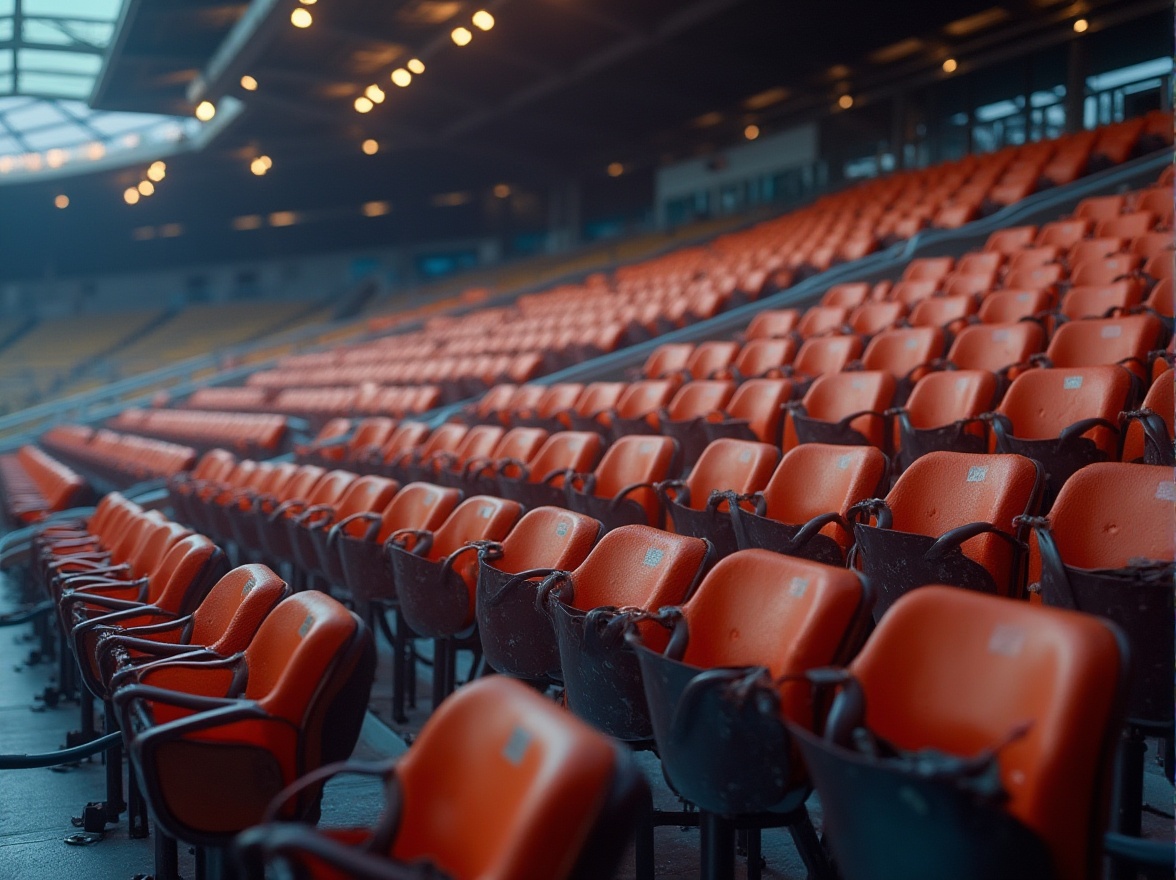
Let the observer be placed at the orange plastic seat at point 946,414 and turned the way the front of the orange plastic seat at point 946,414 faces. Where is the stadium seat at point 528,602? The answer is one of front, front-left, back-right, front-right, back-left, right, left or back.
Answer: front

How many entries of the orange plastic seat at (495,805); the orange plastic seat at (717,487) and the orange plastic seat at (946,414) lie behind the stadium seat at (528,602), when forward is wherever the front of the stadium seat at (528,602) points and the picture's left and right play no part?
2

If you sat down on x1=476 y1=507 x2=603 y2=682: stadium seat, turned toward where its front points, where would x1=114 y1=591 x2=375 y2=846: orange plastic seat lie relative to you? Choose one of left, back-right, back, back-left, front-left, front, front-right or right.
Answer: front

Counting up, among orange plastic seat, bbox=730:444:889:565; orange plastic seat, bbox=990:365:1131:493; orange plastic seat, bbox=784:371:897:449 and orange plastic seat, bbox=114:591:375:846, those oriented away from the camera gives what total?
0

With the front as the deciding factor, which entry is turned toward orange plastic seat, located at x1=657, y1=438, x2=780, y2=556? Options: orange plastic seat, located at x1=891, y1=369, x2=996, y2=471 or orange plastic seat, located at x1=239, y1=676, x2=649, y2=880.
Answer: orange plastic seat, located at x1=891, y1=369, x2=996, y2=471

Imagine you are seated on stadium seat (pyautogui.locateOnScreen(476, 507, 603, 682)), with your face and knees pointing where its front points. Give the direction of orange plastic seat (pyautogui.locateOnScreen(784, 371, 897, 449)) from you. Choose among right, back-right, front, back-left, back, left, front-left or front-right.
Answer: back

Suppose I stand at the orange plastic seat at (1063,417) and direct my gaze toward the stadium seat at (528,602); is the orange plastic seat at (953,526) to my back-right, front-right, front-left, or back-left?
front-left

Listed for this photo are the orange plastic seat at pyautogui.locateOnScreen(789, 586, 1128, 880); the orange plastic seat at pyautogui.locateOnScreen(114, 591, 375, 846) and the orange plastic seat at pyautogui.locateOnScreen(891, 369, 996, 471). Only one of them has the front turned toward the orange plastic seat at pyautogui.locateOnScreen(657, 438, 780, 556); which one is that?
the orange plastic seat at pyautogui.locateOnScreen(891, 369, 996, 471)

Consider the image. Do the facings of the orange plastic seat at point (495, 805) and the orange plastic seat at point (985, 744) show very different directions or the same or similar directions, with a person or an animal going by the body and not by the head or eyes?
same or similar directions

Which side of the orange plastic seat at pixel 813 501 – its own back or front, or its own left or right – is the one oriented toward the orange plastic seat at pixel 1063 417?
back

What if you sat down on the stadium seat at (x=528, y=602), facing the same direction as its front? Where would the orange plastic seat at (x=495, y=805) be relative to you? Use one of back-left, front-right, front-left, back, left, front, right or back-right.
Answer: front-left

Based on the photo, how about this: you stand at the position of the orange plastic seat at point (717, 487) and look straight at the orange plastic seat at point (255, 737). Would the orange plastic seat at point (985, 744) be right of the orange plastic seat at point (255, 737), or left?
left

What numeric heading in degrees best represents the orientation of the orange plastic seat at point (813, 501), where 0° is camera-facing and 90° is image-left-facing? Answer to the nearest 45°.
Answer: approximately 45°

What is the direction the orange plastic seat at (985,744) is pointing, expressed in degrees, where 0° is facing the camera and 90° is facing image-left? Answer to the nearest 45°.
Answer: approximately 45°

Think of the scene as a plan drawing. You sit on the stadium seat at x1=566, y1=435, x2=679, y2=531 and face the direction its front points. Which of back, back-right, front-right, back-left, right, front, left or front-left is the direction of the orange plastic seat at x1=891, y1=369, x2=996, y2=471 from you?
back-left

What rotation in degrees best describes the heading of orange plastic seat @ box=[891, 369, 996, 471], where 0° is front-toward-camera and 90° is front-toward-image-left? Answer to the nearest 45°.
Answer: approximately 45°

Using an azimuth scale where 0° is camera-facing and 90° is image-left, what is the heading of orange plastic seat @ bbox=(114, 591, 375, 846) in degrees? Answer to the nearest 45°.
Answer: approximately 45°

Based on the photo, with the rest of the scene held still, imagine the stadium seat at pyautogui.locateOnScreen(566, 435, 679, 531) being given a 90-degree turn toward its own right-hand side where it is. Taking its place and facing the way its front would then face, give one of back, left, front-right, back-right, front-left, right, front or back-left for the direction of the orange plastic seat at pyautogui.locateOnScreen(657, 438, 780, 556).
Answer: back

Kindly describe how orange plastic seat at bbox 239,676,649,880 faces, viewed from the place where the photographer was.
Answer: facing the viewer and to the left of the viewer
